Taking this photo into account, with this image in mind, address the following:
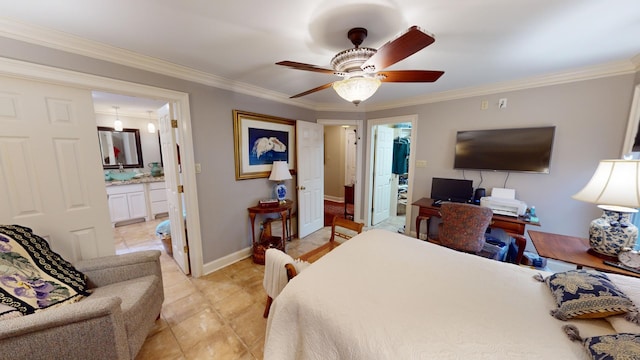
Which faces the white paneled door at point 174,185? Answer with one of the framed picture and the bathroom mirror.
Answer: the bathroom mirror

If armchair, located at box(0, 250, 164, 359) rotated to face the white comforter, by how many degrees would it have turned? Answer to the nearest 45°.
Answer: approximately 45° to its right

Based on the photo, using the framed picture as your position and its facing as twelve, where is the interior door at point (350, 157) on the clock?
The interior door is roughly at 9 o'clock from the framed picture.

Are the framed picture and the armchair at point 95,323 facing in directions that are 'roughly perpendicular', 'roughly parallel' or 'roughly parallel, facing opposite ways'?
roughly perpendicular

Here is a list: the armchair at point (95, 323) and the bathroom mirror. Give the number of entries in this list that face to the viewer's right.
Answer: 1

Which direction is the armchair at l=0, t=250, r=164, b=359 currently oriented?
to the viewer's right

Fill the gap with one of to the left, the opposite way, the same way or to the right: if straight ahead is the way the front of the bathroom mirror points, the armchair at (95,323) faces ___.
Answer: to the left

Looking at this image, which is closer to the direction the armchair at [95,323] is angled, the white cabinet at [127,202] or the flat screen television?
the flat screen television
